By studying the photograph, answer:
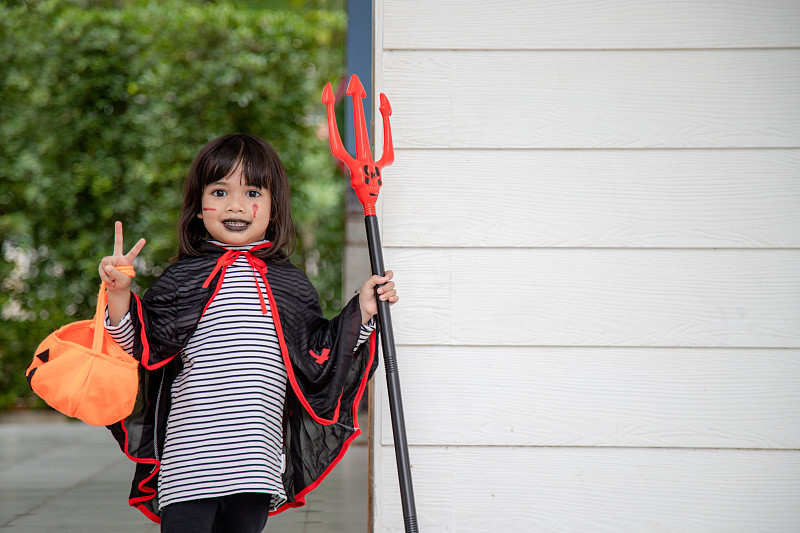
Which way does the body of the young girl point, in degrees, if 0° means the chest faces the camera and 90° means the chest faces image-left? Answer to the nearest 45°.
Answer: approximately 0°
